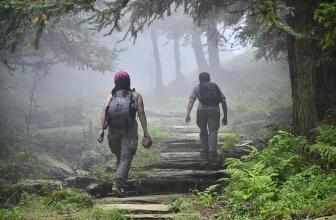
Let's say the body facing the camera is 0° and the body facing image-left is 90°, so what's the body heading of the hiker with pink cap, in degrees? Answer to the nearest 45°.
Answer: approximately 180°

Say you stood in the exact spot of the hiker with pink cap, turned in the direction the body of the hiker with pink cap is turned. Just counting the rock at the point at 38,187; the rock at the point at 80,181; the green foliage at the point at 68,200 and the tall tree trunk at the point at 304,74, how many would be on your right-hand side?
1

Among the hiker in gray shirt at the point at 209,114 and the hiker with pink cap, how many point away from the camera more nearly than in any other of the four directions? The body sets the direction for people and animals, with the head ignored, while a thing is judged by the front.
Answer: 2

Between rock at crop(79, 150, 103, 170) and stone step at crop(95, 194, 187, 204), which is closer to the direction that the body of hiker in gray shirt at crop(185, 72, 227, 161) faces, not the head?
the rock

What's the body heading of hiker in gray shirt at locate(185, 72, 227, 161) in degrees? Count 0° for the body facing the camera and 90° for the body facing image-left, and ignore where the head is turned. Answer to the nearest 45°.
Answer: approximately 180°

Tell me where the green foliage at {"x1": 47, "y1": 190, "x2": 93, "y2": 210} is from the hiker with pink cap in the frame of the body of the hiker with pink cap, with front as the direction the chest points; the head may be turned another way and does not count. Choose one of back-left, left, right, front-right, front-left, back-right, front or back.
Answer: back-left

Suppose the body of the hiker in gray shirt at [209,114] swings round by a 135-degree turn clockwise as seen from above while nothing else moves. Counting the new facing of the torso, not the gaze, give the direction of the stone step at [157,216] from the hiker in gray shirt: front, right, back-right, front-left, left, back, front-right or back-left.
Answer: front-right

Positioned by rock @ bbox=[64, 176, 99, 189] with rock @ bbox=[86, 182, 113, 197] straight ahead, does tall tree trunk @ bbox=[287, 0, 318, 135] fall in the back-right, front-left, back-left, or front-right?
front-left

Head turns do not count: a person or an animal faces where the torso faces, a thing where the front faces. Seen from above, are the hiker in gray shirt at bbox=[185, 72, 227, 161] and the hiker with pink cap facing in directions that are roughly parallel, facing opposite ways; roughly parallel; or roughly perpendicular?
roughly parallel

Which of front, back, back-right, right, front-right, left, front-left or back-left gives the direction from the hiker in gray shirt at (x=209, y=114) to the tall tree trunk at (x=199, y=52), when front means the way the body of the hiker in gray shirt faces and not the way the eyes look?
front

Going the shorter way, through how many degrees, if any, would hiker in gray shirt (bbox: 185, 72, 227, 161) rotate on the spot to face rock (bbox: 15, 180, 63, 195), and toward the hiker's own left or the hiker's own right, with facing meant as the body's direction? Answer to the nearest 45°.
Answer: approximately 135° to the hiker's own left

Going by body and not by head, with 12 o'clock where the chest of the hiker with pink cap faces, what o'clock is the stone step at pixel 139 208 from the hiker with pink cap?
The stone step is roughly at 6 o'clock from the hiker with pink cap.
